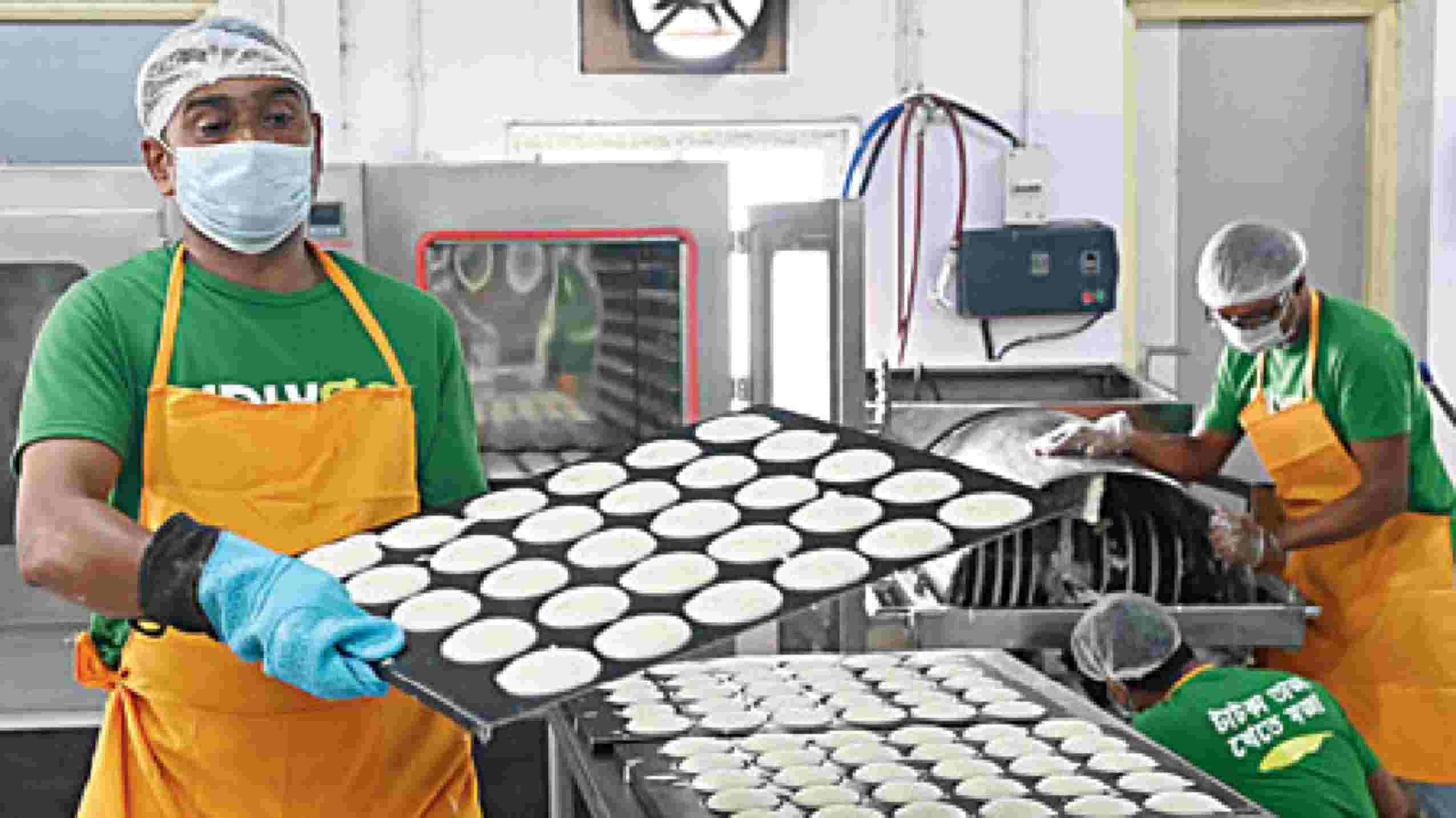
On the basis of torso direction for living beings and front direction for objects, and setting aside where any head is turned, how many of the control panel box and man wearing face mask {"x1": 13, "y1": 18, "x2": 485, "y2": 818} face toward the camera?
2

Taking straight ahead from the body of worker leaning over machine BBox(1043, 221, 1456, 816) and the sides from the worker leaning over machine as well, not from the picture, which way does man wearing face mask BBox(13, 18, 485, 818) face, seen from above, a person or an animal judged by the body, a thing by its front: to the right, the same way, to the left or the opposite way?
to the left

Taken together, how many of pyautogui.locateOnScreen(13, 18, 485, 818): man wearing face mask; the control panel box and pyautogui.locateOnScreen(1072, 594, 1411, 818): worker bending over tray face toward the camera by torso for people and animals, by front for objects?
2

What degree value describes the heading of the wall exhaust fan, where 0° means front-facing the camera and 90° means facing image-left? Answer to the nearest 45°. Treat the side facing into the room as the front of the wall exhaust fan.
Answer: approximately 0°

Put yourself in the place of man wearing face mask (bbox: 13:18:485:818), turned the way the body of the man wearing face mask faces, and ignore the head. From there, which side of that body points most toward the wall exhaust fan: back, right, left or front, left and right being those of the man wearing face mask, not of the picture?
back
